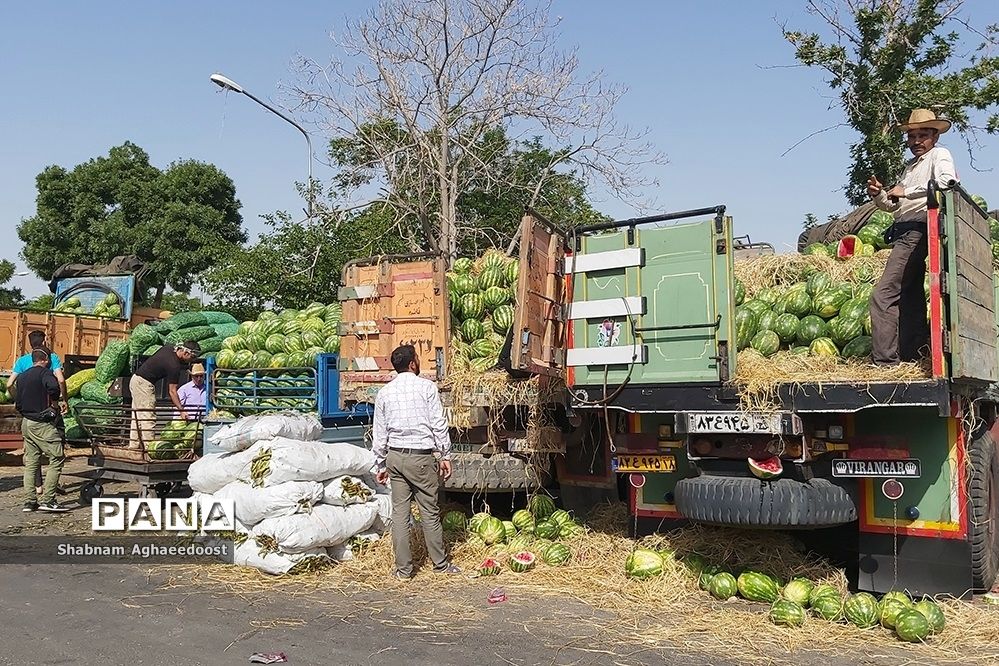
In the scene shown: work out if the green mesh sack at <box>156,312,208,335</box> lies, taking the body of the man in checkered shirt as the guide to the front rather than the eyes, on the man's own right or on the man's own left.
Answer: on the man's own left

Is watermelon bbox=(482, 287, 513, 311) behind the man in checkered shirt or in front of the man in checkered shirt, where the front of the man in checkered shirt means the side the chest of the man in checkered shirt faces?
in front

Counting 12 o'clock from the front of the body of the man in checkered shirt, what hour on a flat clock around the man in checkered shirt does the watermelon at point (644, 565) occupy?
The watermelon is roughly at 2 o'clock from the man in checkered shirt.

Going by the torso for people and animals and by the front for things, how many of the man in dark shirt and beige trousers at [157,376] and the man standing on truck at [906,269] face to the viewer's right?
1

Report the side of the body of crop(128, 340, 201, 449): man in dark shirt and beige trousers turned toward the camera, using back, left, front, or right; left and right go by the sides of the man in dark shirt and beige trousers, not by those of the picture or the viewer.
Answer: right

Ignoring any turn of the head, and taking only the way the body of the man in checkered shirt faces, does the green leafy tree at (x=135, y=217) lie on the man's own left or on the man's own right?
on the man's own left

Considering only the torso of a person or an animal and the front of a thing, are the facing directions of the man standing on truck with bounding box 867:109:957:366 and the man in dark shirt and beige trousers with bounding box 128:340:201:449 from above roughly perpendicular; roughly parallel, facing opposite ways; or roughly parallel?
roughly parallel, facing opposite ways

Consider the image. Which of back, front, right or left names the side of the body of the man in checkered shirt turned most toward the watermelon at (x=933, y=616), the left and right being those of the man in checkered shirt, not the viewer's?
right

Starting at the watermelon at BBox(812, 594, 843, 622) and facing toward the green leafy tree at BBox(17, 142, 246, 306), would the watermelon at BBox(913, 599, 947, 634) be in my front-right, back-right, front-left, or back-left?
back-right

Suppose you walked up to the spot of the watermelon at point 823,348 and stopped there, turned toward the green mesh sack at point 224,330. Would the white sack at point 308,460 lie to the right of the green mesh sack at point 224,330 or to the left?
left

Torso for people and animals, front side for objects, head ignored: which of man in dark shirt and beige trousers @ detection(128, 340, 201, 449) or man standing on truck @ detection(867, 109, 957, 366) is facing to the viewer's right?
the man in dark shirt and beige trousers

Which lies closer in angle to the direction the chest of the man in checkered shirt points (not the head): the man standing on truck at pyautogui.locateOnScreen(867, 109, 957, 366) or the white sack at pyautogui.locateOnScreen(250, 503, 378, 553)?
the man standing on truck

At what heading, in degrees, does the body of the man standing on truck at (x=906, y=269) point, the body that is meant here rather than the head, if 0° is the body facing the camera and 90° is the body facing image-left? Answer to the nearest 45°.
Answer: approximately 45°

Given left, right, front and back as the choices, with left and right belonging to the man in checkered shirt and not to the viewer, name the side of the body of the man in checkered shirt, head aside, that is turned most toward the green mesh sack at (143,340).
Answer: left

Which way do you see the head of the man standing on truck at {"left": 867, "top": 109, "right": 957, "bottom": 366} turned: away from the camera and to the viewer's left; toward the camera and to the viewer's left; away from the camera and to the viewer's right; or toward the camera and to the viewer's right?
toward the camera and to the viewer's left

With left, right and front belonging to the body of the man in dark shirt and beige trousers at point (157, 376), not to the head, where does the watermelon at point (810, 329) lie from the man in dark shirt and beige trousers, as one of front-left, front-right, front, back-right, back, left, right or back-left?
front-right

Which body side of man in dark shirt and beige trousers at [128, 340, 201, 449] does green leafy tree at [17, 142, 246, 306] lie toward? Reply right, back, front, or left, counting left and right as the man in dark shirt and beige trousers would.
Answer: left

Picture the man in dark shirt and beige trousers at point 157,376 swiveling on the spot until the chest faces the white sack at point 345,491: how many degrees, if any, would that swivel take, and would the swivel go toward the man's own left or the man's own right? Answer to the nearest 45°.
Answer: approximately 45° to the man's own right
